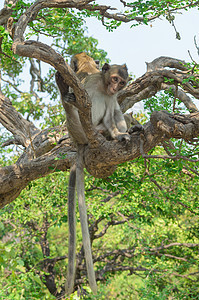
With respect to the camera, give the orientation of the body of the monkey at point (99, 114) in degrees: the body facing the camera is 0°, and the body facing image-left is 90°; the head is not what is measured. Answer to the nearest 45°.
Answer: approximately 315°
